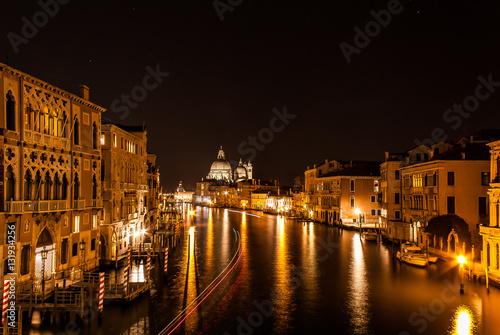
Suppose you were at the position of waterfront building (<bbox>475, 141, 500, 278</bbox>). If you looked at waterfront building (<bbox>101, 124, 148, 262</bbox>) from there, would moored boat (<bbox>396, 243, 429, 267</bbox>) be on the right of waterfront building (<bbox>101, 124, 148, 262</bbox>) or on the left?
right

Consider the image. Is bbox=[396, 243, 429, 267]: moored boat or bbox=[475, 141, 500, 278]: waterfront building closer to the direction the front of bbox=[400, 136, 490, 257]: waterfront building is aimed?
the moored boat

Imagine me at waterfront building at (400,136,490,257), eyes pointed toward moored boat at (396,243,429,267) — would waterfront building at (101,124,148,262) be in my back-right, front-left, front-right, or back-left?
front-right

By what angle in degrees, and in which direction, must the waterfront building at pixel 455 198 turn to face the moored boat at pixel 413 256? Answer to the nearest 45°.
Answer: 0° — it already faces it

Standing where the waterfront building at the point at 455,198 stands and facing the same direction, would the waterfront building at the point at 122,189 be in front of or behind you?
in front

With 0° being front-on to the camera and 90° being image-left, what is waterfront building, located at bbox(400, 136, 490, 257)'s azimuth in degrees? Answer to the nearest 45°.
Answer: approximately 45°

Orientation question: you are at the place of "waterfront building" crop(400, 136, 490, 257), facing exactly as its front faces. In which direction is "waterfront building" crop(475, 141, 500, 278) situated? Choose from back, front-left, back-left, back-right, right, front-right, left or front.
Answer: front-left

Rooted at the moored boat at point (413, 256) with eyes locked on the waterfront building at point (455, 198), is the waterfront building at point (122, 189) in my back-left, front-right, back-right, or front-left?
back-left

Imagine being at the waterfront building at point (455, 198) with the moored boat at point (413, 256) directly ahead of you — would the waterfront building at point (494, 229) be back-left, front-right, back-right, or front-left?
front-left
